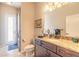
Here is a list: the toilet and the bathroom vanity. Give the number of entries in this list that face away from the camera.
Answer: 0

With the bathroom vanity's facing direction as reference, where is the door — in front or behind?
in front

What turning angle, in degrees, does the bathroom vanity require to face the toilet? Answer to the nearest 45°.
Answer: approximately 45° to its right

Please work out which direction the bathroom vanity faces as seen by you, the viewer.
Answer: facing the viewer and to the left of the viewer
